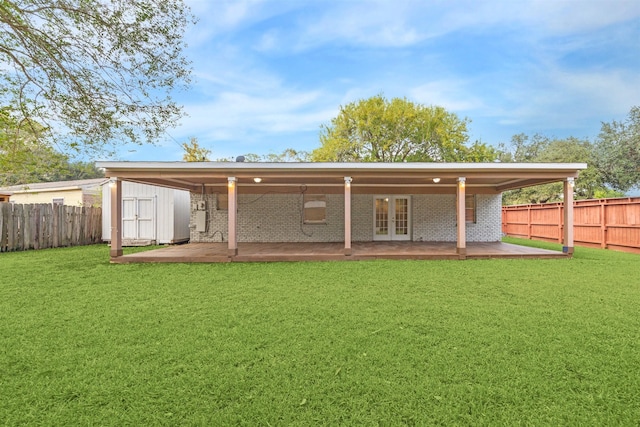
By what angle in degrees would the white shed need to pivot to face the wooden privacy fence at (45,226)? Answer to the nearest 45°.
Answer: approximately 90° to its right

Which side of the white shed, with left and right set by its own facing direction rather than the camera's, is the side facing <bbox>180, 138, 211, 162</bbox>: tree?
back

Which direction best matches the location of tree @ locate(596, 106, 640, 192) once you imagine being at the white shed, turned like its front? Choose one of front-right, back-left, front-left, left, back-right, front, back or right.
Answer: left

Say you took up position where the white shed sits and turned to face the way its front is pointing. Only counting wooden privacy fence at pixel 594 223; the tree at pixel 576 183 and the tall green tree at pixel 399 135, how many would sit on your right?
0

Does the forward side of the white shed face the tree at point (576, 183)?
no

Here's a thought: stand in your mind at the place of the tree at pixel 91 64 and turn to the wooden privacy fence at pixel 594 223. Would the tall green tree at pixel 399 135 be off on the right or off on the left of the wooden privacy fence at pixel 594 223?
left

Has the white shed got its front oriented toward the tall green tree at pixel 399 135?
no

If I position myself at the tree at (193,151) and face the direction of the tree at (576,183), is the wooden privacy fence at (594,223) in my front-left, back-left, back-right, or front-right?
front-right

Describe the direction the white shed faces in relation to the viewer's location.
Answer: facing the viewer

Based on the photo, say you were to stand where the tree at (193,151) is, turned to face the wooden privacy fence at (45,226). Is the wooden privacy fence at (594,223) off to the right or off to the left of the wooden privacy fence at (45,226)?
left

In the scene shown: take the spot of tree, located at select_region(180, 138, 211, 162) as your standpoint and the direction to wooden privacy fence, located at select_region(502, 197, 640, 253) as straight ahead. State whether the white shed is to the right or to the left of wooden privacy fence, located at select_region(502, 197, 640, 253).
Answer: right

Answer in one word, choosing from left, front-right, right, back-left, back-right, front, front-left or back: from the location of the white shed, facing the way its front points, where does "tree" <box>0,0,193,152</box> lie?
front

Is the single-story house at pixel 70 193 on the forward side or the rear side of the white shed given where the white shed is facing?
on the rear side

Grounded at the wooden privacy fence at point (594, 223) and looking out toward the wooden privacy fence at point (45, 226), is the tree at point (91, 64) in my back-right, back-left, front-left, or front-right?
front-left

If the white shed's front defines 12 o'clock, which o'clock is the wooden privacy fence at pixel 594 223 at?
The wooden privacy fence is roughly at 10 o'clock from the white shed.
